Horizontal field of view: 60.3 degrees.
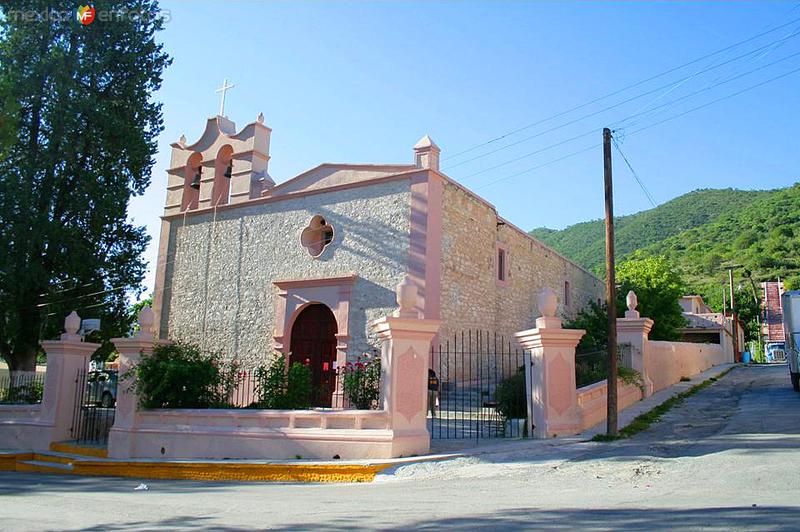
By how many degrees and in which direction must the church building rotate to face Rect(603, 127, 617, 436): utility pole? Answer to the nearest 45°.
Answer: approximately 90° to its left

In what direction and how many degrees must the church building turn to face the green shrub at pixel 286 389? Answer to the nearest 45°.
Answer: approximately 45° to its left

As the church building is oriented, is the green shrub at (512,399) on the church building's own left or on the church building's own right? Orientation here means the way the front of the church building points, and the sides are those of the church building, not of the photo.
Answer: on the church building's own left

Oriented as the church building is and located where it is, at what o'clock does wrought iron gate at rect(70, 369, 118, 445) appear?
The wrought iron gate is roughly at 12 o'clock from the church building.

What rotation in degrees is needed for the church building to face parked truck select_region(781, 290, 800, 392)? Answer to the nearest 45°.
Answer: approximately 135° to its left

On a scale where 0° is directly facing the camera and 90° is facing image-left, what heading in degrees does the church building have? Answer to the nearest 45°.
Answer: approximately 45°

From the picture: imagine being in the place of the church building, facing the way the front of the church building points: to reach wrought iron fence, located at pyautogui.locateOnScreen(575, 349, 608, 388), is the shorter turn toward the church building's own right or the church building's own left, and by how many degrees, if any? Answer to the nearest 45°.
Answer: approximately 90° to the church building's own left

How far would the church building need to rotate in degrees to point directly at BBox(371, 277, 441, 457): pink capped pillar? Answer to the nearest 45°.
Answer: approximately 45° to its left

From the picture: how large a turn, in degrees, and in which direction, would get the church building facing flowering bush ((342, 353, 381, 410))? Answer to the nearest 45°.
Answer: approximately 45° to its left

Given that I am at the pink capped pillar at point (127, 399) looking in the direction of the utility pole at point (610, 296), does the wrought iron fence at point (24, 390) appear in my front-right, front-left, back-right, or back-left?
back-left

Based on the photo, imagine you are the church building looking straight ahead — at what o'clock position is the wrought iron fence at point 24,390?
The wrought iron fence is roughly at 1 o'clock from the church building.

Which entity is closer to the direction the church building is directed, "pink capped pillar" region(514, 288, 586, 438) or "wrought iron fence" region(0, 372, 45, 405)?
the wrought iron fence
